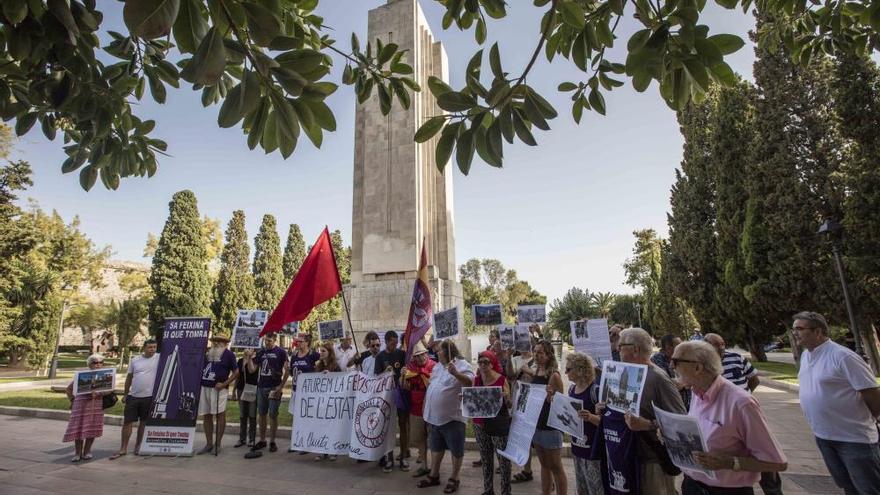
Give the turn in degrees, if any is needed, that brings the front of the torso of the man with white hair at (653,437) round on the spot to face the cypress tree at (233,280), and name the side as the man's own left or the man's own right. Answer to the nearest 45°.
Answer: approximately 45° to the man's own right

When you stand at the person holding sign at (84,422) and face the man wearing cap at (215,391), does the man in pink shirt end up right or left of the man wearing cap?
right

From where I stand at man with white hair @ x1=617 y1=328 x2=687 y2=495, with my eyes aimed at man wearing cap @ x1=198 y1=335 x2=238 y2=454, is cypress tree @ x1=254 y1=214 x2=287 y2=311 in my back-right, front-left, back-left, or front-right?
front-right

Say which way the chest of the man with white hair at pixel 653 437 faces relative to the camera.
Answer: to the viewer's left

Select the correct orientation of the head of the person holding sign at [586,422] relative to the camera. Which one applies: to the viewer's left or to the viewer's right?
to the viewer's left

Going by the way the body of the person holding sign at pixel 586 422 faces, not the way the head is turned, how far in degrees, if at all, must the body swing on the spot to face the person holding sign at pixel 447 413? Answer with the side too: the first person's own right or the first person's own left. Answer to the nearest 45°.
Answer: approximately 90° to the first person's own right

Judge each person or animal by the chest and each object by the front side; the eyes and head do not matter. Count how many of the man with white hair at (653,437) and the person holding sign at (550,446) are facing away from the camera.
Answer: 0

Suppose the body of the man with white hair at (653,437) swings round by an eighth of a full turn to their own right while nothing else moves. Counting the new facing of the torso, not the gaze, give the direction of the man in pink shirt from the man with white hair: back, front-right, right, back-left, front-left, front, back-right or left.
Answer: back

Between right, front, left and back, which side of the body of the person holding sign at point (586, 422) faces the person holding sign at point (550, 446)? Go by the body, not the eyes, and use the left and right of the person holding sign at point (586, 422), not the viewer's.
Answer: right

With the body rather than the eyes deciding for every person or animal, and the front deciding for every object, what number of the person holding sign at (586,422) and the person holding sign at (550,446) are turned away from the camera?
0

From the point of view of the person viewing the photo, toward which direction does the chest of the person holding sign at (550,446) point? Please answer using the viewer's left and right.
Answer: facing the viewer and to the left of the viewer

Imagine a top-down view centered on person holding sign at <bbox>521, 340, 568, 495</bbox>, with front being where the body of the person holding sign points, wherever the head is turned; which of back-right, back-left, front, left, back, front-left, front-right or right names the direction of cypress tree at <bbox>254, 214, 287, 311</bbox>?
right

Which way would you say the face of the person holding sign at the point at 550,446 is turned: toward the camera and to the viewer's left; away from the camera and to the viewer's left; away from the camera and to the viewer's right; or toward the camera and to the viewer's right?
toward the camera and to the viewer's left

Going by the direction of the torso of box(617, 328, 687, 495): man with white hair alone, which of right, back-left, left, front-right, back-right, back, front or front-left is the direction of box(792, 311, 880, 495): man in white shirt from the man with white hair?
back-right

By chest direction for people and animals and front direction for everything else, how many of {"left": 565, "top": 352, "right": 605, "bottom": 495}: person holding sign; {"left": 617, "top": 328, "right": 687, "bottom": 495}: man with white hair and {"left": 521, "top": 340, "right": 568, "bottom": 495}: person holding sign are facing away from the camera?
0
